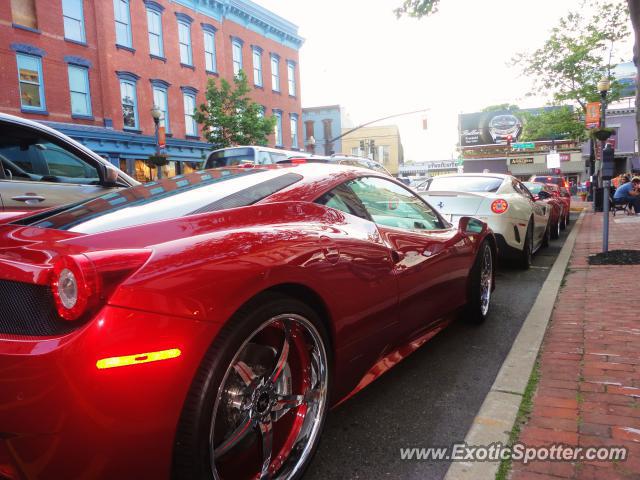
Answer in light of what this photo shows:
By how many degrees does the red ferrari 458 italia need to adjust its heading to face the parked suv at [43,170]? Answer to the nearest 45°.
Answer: approximately 90° to its left

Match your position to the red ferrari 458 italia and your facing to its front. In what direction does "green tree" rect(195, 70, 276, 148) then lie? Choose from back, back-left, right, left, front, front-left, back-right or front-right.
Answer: front-left

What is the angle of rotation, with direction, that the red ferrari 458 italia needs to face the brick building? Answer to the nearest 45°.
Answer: approximately 45° to its left

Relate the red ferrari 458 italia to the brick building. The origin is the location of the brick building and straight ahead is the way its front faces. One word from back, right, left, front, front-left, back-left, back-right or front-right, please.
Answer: front-right

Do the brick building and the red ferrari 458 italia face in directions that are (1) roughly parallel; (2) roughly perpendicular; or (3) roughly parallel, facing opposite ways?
roughly perpendicular

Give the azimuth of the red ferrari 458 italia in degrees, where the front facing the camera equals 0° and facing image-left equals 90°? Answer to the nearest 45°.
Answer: approximately 225°

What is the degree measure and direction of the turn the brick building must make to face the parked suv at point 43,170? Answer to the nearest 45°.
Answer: approximately 45° to its right

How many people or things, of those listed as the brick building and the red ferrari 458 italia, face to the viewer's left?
0
